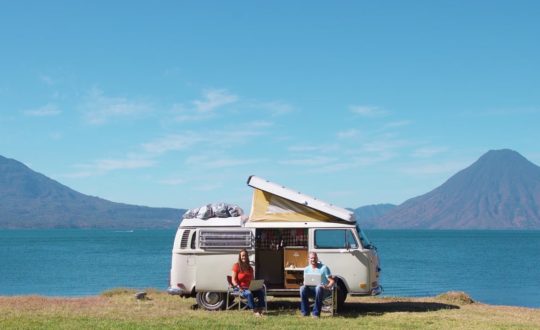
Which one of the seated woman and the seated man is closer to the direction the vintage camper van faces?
the seated man

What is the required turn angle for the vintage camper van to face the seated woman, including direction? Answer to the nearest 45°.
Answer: approximately 135° to its right

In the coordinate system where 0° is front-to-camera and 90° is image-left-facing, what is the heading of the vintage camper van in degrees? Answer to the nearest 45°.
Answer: approximately 270°

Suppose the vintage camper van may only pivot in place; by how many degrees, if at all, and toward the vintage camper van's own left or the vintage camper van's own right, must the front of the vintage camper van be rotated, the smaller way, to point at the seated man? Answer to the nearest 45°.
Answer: approximately 45° to the vintage camper van's own right
